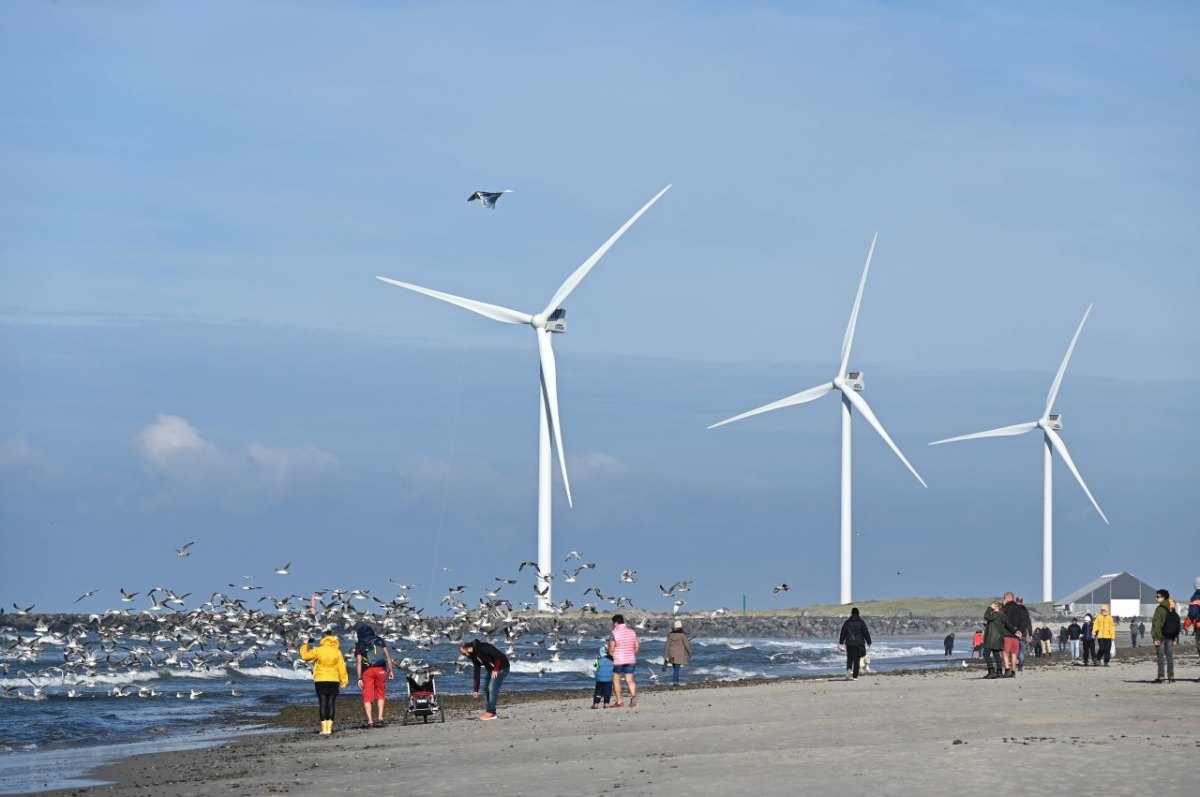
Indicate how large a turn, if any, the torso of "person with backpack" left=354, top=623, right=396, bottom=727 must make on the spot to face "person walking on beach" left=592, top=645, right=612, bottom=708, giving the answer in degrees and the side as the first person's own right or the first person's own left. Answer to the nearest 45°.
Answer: approximately 90° to the first person's own right

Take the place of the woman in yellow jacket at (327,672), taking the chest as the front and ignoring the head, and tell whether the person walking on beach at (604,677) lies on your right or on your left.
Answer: on your right

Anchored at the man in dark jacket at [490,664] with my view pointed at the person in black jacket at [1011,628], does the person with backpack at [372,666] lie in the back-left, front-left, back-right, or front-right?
back-left

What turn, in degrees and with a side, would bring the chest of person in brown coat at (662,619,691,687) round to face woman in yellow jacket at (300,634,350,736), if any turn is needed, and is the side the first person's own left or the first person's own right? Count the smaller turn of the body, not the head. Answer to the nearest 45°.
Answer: approximately 135° to the first person's own left

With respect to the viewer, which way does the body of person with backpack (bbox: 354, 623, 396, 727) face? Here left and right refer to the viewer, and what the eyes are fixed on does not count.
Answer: facing away from the viewer

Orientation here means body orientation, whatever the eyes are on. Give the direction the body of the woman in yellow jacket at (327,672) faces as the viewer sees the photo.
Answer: away from the camera

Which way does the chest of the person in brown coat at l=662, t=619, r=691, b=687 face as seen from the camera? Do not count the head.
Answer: away from the camera

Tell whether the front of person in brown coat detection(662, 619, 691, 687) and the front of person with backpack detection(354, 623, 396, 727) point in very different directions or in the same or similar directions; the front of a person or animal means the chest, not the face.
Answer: same or similar directions

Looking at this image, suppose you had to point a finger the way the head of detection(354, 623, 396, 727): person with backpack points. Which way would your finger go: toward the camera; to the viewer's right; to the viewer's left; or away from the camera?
away from the camera

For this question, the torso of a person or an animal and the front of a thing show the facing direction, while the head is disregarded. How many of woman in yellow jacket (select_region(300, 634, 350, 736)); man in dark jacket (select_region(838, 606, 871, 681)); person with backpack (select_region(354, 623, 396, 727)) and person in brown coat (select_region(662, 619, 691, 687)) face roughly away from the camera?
4

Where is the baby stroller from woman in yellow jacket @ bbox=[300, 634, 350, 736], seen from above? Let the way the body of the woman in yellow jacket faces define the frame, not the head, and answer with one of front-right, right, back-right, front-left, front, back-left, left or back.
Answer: front-right

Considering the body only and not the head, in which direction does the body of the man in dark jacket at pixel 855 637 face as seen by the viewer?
away from the camera

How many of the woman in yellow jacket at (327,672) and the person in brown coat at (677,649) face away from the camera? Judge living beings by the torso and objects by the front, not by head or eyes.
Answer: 2

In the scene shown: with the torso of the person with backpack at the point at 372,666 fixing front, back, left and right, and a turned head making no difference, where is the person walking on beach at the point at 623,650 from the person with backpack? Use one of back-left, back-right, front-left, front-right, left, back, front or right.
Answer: right
